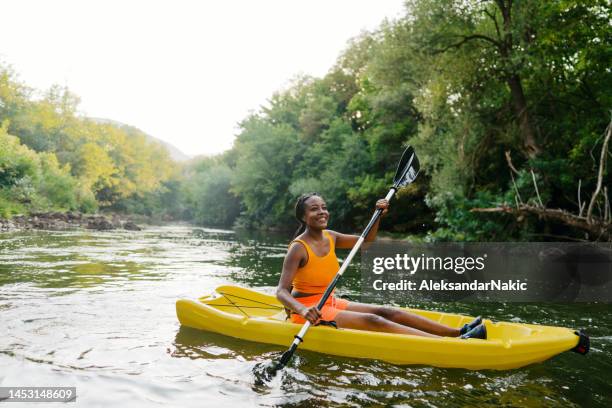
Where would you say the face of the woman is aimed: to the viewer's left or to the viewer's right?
to the viewer's right

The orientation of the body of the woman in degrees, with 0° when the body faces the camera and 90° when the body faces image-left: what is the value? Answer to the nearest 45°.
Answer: approximately 315°

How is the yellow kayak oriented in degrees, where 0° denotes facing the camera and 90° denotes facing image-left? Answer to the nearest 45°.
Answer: approximately 270°
